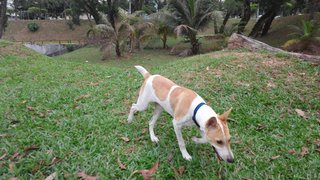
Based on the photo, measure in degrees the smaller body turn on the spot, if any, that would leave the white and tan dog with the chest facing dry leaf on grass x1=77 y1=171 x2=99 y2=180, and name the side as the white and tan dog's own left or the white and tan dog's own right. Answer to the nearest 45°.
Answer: approximately 135° to the white and tan dog's own right

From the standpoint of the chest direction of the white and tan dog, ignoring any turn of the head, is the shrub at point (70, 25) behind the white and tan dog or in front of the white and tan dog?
behind

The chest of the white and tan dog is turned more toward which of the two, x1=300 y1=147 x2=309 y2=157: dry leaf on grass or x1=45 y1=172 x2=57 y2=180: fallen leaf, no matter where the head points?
the dry leaf on grass

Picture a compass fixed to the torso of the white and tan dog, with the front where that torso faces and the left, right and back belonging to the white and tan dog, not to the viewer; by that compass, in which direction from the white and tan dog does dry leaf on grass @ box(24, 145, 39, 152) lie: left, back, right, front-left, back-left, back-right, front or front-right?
back-right

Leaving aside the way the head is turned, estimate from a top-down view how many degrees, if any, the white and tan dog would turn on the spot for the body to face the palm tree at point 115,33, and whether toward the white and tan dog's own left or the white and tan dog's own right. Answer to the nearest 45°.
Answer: approximately 135° to the white and tan dog's own left

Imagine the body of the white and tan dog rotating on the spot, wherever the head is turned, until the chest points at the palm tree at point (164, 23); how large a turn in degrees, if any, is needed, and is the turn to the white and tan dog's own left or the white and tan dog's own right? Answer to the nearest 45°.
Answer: approximately 135° to the white and tan dog's own left

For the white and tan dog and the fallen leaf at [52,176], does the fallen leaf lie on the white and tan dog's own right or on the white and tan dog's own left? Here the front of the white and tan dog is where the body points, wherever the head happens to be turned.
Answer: on the white and tan dog's own right

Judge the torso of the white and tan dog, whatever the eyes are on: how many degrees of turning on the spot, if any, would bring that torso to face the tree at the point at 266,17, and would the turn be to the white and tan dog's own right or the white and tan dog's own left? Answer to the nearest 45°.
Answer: approximately 135° to the white and tan dog's own left

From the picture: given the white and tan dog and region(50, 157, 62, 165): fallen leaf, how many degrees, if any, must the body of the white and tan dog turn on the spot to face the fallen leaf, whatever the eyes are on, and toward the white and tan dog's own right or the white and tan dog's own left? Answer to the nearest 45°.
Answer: approximately 135° to the white and tan dog's own right

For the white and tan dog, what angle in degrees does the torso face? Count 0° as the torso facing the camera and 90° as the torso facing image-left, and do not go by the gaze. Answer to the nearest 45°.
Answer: approximately 315°

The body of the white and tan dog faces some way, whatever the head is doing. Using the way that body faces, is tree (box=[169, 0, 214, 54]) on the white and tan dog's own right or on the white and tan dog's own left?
on the white and tan dog's own left

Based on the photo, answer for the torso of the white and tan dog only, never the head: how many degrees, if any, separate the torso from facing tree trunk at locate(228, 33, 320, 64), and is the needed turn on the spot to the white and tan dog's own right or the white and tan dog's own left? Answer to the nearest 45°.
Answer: approximately 135° to the white and tan dog's own left
